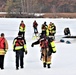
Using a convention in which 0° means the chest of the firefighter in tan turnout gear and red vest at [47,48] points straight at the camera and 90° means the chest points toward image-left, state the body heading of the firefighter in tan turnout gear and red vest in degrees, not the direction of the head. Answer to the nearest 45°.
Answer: approximately 180°
